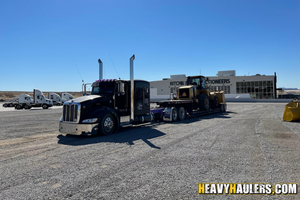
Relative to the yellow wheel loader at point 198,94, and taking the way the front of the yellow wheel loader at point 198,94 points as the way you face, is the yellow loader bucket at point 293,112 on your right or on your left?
on your right

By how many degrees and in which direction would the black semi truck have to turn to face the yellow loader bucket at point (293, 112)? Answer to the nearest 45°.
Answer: approximately 135° to its left

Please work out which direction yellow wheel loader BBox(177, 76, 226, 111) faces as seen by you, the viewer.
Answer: facing away from the viewer and to the right of the viewer

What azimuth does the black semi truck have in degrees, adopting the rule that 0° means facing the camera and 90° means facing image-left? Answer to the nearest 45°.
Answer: approximately 45°
